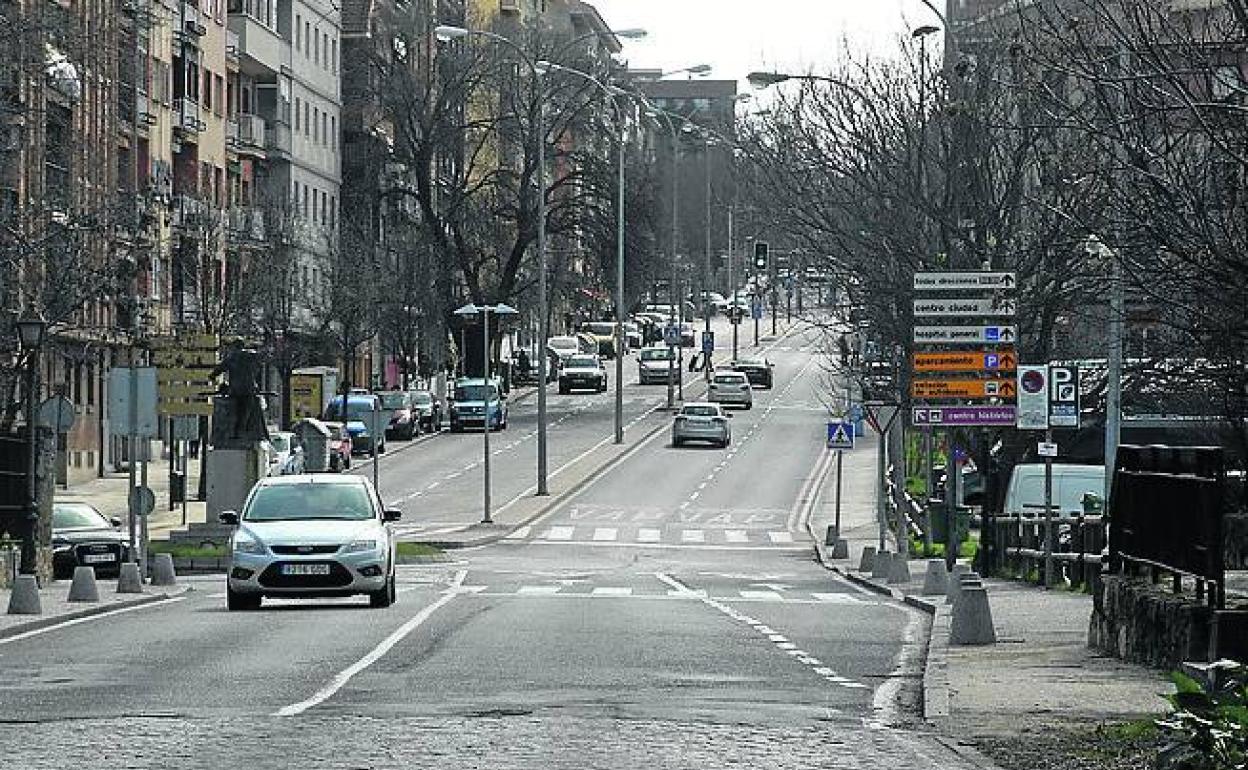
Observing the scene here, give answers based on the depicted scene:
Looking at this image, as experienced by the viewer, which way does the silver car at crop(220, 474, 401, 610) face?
facing the viewer

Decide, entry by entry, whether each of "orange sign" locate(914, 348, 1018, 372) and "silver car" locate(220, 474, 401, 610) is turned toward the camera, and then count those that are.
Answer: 2

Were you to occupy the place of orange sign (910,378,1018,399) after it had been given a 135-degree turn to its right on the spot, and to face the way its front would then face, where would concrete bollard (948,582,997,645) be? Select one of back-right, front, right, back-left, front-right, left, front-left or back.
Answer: back-left

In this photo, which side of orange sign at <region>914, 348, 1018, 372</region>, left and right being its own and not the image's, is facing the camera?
front

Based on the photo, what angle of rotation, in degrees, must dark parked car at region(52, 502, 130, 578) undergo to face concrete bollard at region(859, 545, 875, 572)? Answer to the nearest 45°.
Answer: approximately 45° to its left

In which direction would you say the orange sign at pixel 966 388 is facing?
toward the camera
